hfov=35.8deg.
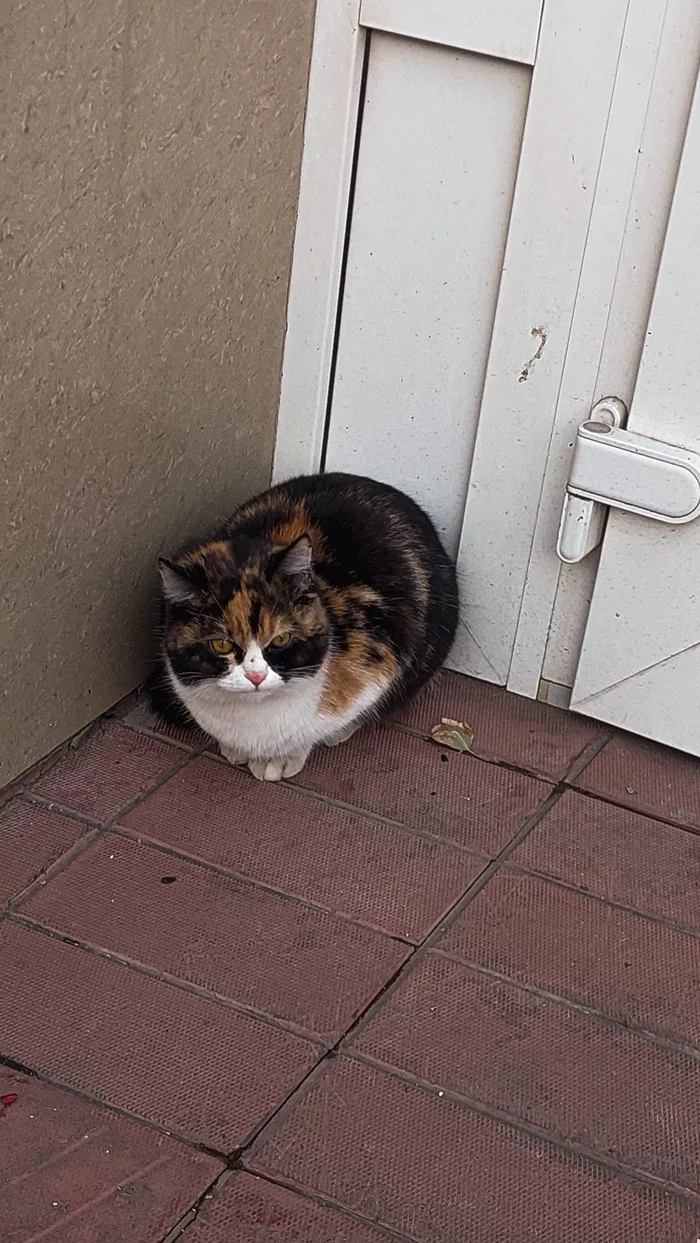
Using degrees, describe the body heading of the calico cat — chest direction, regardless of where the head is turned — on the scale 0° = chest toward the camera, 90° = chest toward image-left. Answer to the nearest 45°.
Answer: approximately 45°

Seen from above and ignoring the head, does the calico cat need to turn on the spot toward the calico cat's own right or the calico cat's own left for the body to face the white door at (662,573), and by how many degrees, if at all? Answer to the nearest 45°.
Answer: approximately 135° to the calico cat's own left
